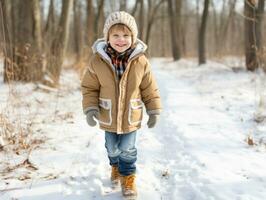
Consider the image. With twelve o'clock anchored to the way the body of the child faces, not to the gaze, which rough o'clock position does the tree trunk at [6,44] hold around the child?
The tree trunk is roughly at 5 o'clock from the child.

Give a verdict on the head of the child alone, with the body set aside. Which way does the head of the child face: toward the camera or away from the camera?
toward the camera

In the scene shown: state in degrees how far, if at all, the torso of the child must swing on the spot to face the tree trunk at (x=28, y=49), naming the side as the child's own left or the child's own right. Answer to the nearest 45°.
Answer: approximately 180°

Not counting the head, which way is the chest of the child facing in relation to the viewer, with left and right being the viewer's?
facing the viewer
